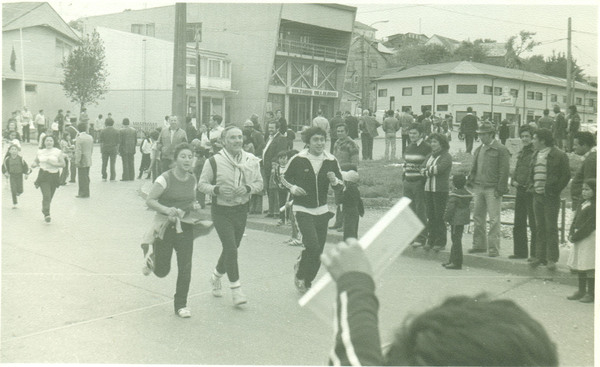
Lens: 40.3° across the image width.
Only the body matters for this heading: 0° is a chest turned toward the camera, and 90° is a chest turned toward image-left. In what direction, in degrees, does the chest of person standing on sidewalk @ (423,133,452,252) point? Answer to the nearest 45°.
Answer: approximately 45°

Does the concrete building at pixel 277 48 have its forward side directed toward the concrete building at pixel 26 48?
no

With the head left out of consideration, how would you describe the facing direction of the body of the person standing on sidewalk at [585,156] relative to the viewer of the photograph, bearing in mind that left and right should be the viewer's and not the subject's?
facing to the left of the viewer

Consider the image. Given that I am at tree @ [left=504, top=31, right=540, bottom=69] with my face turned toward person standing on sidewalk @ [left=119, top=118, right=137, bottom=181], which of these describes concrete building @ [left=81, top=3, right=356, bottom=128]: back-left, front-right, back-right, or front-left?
front-right

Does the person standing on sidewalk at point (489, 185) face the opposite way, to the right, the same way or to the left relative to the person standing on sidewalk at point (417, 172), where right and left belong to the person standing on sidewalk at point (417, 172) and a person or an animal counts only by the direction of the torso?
the same way

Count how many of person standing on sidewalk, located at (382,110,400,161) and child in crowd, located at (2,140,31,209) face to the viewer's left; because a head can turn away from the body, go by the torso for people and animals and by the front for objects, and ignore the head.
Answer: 0

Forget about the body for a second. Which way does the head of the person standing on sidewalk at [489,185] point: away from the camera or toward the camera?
toward the camera

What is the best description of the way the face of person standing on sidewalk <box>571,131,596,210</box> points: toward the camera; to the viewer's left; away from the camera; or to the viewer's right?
to the viewer's left

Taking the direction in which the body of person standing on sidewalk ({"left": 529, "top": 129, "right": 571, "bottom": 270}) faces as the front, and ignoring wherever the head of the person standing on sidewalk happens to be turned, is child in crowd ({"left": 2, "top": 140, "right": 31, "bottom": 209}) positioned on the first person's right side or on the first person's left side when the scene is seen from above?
on the first person's right side
